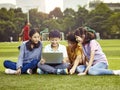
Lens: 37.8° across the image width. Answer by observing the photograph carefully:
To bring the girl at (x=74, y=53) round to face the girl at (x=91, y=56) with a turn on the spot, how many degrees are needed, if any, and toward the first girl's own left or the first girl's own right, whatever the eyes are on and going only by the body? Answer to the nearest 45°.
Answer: approximately 135° to the first girl's own left

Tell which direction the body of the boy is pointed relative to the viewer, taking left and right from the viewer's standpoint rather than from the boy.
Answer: facing the viewer

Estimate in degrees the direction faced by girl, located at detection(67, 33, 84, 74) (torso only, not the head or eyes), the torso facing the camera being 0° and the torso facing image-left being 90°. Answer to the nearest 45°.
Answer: approximately 45°

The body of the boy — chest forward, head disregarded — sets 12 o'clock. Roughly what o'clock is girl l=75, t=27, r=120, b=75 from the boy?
The girl is roughly at 9 o'clock from the boy.

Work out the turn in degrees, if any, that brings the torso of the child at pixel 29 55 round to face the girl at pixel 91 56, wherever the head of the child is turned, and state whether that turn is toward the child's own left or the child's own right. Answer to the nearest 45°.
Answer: approximately 90° to the child's own left

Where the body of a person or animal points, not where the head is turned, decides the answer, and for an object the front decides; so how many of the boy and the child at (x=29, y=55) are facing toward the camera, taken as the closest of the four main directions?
2

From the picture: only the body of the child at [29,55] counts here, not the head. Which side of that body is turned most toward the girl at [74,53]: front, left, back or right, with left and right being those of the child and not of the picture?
left

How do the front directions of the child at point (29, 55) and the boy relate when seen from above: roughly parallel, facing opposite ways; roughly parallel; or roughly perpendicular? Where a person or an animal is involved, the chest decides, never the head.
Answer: roughly parallel

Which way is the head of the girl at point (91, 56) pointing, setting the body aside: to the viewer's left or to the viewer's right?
to the viewer's left

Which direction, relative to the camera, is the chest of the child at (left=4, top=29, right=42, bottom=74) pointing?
toward the camera
